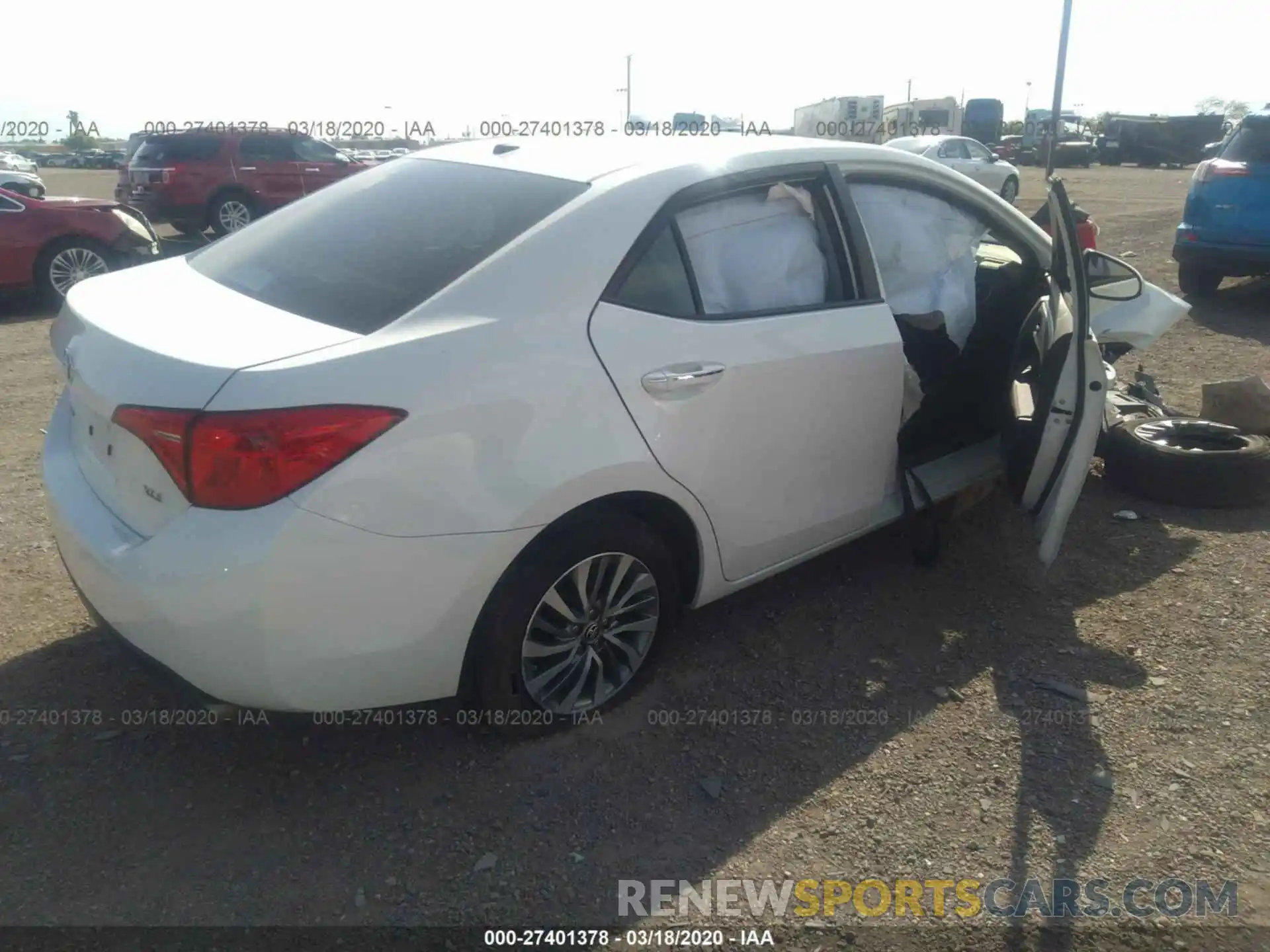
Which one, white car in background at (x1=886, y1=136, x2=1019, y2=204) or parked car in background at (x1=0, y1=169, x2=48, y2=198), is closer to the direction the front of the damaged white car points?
the white car in background

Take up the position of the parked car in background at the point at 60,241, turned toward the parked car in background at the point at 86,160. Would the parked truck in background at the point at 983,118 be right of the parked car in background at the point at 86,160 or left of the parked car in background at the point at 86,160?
right

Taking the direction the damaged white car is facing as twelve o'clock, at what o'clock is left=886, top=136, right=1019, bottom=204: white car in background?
The white car in background is roughly at 11 o'clock from the damaged white car.

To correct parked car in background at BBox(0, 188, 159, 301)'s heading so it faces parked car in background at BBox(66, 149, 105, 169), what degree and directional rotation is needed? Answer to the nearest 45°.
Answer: approximately 90° to its left

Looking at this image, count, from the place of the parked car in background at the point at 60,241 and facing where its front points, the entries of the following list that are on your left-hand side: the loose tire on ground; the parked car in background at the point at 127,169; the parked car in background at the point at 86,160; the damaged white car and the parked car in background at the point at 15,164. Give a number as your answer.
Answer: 3

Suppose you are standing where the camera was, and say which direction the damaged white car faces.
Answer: facing away from the viewer and to the right of the viewer

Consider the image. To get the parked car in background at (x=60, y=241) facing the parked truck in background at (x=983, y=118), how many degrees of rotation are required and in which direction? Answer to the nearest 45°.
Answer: approximately 45° to its left

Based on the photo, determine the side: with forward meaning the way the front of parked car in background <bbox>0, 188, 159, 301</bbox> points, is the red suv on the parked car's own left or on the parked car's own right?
on the parked car's own left

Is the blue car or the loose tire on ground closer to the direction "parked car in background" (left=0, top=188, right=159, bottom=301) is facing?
the blue car

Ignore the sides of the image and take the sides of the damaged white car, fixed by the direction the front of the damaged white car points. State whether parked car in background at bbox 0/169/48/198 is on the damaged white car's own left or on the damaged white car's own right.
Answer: on the damaged white car's own left

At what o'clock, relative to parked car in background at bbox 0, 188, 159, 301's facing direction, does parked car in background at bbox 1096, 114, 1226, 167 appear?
parked car in background at bbox 1096, 114, 1226, 167 is roughly at 11 o'clock from parked car in background at bbox 0, 188, 159, 301.

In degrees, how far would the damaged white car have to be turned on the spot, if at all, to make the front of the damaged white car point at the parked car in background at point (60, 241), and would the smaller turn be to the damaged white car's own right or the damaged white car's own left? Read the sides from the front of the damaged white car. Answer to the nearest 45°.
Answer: approximately 90° to the damaged white car's own left

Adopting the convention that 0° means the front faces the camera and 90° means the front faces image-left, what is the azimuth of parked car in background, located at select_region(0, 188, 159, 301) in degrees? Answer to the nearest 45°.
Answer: approximately 270°
